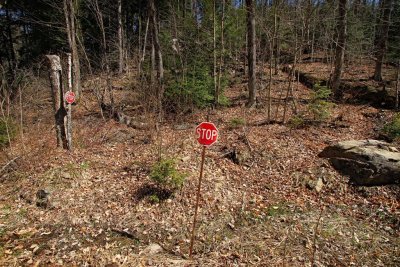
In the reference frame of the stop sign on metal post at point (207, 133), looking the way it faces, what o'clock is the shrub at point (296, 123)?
The shrub is roughly at 7 o'clock from the stop sign on metal post.

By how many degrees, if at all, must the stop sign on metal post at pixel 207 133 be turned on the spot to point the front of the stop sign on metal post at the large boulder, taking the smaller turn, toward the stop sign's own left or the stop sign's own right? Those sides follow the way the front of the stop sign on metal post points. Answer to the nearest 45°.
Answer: approximately 135° to the stop sign's own left

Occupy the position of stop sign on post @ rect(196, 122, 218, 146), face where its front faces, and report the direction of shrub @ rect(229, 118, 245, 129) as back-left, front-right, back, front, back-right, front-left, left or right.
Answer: back

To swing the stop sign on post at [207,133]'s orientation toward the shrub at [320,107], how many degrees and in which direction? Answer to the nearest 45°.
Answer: approximately 135° to its left

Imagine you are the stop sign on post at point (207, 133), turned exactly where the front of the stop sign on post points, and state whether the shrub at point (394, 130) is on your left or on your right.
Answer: on your left

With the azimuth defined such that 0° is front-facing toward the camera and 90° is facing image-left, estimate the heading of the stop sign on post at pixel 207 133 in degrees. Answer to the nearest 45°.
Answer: approximately 0°

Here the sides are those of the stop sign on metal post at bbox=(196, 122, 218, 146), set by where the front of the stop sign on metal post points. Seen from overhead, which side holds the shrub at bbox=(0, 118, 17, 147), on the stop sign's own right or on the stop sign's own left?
on the stop sign's own right

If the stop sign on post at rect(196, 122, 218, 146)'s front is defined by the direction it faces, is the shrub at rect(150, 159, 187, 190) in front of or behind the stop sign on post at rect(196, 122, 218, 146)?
behind

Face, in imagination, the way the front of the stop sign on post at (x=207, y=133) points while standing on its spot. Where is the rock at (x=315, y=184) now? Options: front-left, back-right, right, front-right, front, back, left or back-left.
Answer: back-left
